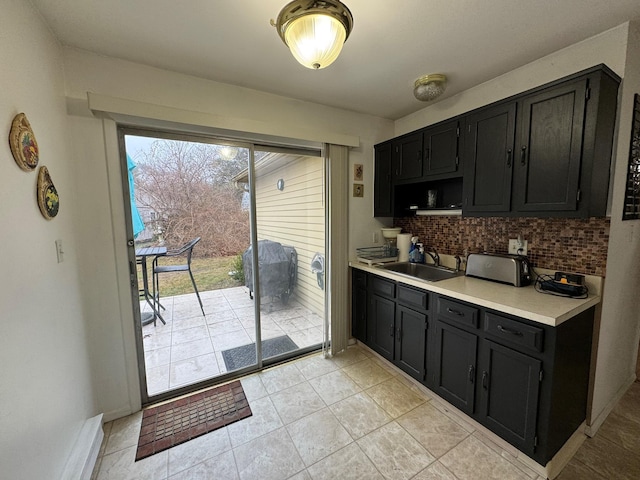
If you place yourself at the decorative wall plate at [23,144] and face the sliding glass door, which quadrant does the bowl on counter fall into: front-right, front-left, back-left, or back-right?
front-right

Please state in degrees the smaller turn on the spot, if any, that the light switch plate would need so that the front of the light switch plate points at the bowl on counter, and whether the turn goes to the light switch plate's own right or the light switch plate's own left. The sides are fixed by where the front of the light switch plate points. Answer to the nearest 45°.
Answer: approximately 45° to the light switch plate's own left

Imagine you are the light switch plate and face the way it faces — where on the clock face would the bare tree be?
The bare tree is roughly at 10 o'clock from the light switch plate.

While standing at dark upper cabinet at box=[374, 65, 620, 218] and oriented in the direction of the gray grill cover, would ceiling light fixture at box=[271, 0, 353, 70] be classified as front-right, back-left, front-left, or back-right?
front-left

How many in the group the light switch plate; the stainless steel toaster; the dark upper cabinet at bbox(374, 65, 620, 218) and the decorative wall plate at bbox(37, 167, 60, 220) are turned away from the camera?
0

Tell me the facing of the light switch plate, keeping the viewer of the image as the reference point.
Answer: facing the viewer and to the right of the viewer

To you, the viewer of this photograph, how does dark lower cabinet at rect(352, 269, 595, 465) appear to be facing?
facing the viewer and to the left of the viewer

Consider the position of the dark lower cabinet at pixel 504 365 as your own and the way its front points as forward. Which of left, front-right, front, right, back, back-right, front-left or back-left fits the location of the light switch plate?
front

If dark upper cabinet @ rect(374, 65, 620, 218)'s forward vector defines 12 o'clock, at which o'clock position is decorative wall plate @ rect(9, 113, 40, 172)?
The decorative wall plate is roughly at 12 o'clock from the dark upper cabinet.

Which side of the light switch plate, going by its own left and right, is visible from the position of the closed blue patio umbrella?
left

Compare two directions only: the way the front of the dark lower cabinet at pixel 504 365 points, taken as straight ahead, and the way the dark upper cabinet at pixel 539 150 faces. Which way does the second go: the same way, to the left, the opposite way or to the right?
the same way

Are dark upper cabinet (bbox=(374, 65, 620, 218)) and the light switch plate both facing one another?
yes

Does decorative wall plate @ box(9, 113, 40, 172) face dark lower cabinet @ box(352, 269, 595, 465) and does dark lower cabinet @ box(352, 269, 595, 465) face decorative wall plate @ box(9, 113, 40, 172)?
yes

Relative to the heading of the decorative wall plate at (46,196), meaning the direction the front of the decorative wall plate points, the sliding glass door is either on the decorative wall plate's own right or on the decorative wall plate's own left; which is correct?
on the decorative wall plate's own left

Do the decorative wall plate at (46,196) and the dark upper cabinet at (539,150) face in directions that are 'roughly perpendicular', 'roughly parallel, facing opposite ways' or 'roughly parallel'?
roughly parallel, facing opposite ways
